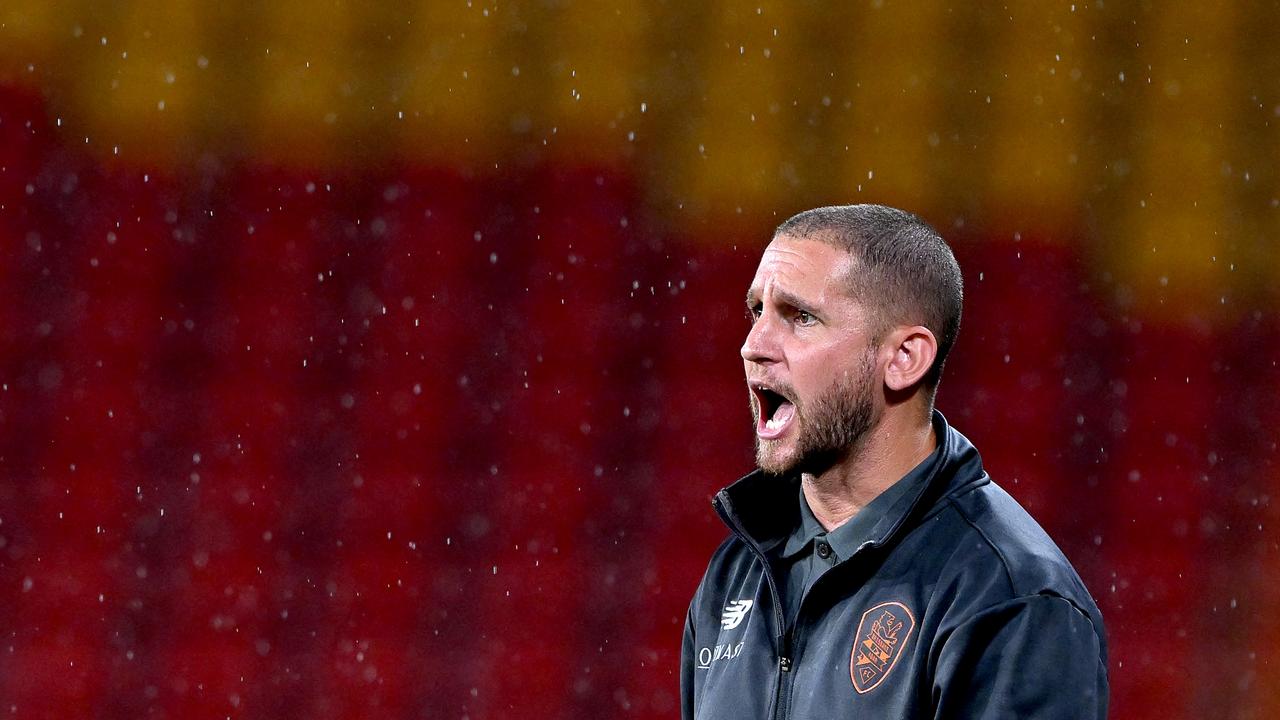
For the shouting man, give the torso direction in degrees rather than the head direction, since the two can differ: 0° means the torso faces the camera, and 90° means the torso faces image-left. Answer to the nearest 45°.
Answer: approximately 45°
